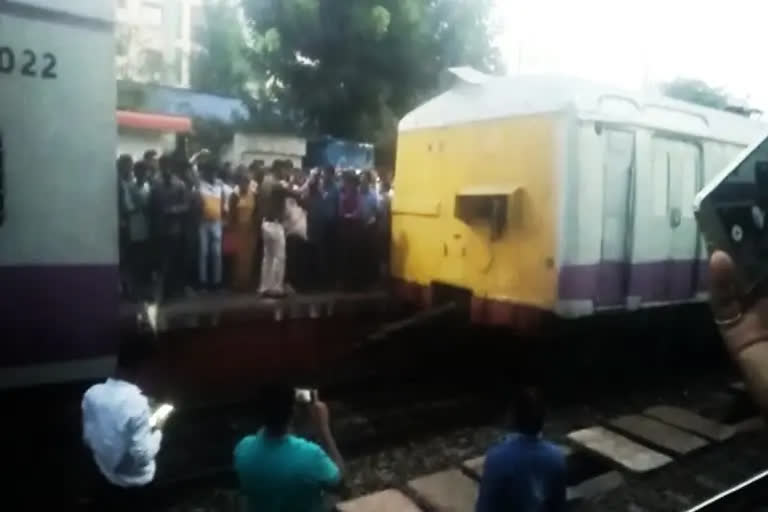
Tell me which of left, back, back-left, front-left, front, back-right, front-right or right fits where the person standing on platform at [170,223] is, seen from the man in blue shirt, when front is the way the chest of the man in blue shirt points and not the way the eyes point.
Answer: front-left

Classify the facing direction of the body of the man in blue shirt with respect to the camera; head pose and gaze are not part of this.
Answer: away from the camera

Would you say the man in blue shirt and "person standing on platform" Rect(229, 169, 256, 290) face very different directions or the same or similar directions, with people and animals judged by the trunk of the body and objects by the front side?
very different directions

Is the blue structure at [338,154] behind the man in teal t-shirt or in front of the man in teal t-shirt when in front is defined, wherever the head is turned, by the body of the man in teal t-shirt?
in front

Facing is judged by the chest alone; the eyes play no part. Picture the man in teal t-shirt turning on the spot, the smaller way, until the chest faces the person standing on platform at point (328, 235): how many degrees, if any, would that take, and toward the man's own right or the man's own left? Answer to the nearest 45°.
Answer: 0° — they already face them

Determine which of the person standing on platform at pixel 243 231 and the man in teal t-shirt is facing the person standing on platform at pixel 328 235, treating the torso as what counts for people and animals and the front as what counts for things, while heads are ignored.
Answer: the man in teal t-shirt

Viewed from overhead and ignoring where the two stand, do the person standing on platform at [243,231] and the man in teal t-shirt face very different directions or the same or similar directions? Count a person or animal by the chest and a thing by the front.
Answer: very different directions

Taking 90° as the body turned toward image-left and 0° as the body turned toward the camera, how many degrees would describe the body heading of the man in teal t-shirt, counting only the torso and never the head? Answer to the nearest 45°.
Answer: approximately 180°

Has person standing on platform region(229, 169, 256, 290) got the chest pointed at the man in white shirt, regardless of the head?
yes

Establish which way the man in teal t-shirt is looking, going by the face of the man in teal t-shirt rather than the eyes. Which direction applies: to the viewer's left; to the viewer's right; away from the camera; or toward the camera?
away from the camera

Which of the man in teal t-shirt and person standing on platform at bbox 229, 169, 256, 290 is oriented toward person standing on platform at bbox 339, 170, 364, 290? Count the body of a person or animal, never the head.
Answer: the man in teal t-shirt

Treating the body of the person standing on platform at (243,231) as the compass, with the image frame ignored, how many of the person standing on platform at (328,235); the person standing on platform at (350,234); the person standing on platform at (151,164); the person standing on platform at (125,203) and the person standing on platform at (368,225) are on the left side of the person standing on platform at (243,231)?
3

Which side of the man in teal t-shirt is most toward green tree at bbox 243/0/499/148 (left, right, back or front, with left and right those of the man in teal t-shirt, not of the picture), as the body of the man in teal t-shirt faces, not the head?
front

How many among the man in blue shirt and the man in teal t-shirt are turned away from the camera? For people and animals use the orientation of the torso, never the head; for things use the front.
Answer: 2
